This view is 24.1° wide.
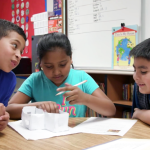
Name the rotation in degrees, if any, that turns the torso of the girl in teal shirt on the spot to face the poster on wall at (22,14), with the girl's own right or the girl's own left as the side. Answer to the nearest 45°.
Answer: approximately 180°

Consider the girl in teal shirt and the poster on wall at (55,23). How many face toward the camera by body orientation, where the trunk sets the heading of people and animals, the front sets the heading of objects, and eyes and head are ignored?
2

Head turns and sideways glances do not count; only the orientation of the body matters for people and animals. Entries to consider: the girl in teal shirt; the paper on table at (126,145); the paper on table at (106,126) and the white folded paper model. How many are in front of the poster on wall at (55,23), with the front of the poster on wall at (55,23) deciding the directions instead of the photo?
4

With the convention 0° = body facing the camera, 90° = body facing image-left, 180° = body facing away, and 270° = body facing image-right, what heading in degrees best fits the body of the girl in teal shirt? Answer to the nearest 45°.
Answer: approximately 0°

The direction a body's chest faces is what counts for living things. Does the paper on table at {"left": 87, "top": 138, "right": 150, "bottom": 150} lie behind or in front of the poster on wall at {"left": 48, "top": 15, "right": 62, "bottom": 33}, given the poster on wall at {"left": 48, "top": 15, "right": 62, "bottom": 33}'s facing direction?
in front

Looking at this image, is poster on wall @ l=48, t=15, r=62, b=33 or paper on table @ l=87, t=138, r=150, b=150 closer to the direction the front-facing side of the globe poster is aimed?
the paper on table

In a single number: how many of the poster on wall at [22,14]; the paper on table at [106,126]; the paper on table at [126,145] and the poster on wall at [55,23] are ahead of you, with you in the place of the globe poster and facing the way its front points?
2

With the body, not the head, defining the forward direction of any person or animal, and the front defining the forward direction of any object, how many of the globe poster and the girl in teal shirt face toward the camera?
2

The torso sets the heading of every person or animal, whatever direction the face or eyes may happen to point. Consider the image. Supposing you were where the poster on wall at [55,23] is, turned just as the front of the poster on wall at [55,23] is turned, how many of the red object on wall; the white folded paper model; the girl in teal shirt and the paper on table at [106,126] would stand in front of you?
3

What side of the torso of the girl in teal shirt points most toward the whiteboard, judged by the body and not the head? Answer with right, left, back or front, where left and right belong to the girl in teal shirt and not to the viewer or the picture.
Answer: back

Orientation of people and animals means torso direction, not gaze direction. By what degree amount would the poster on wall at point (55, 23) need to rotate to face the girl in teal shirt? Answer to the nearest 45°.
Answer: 0° — it already faces them

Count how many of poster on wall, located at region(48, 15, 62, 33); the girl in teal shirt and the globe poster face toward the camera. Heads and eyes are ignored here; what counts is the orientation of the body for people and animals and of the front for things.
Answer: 3

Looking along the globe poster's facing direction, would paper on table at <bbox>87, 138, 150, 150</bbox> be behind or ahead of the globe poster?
ahead
